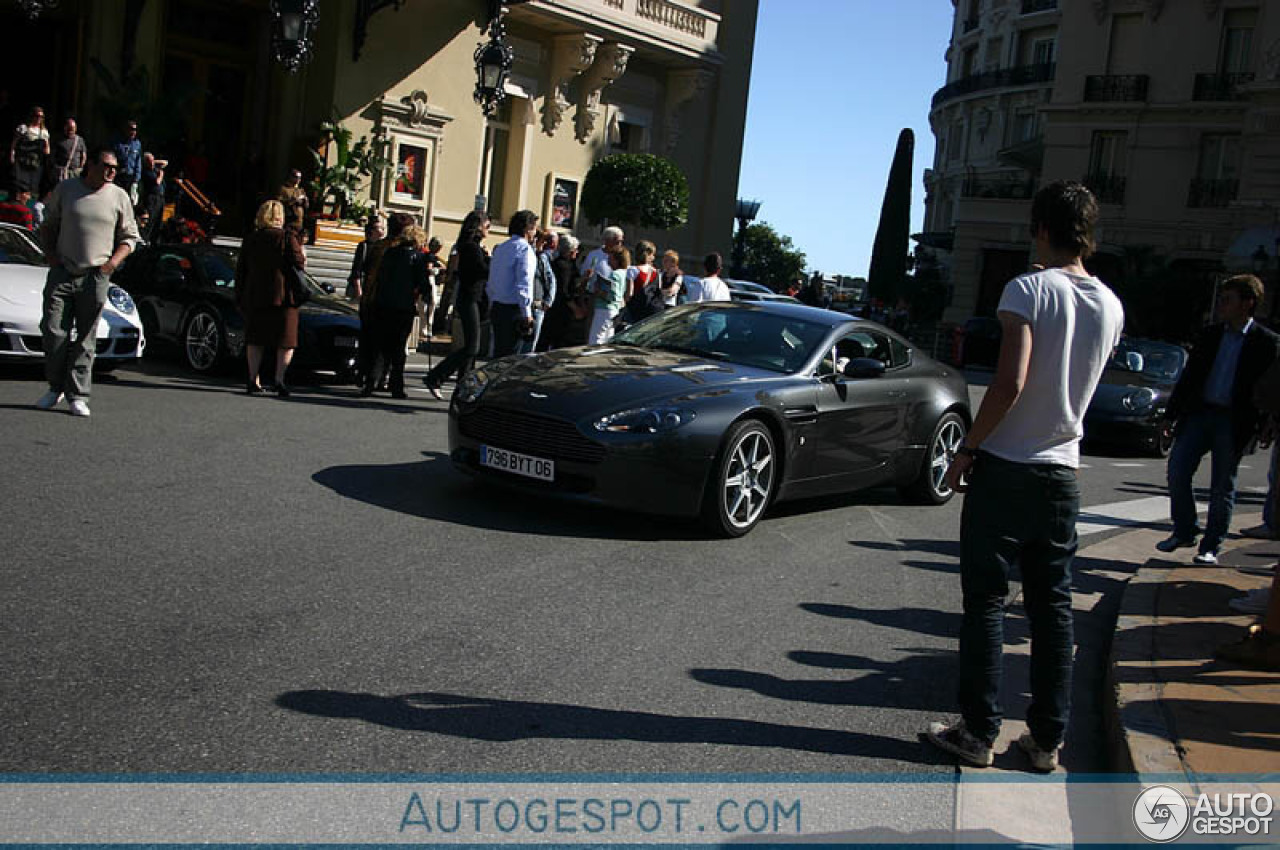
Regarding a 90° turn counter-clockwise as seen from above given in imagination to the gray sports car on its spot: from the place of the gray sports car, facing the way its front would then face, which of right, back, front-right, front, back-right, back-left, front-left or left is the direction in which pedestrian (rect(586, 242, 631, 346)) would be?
back-left

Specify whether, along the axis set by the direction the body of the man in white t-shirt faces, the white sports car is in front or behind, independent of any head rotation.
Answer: in front

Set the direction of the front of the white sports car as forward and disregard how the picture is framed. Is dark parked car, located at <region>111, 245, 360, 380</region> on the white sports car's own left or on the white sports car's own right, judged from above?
on the white sports car's own left

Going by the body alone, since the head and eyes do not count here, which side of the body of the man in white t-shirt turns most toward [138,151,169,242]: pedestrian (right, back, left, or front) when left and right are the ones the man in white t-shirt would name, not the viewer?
front

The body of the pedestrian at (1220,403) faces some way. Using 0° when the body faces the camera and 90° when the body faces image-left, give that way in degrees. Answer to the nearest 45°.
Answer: approximately 45°

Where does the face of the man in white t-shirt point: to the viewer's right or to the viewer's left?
to the viewer's left

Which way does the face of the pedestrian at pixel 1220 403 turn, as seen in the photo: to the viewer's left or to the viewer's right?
to the viewer's left

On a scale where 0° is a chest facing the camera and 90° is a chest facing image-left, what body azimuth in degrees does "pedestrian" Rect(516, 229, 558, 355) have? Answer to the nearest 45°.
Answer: approximately 90°
